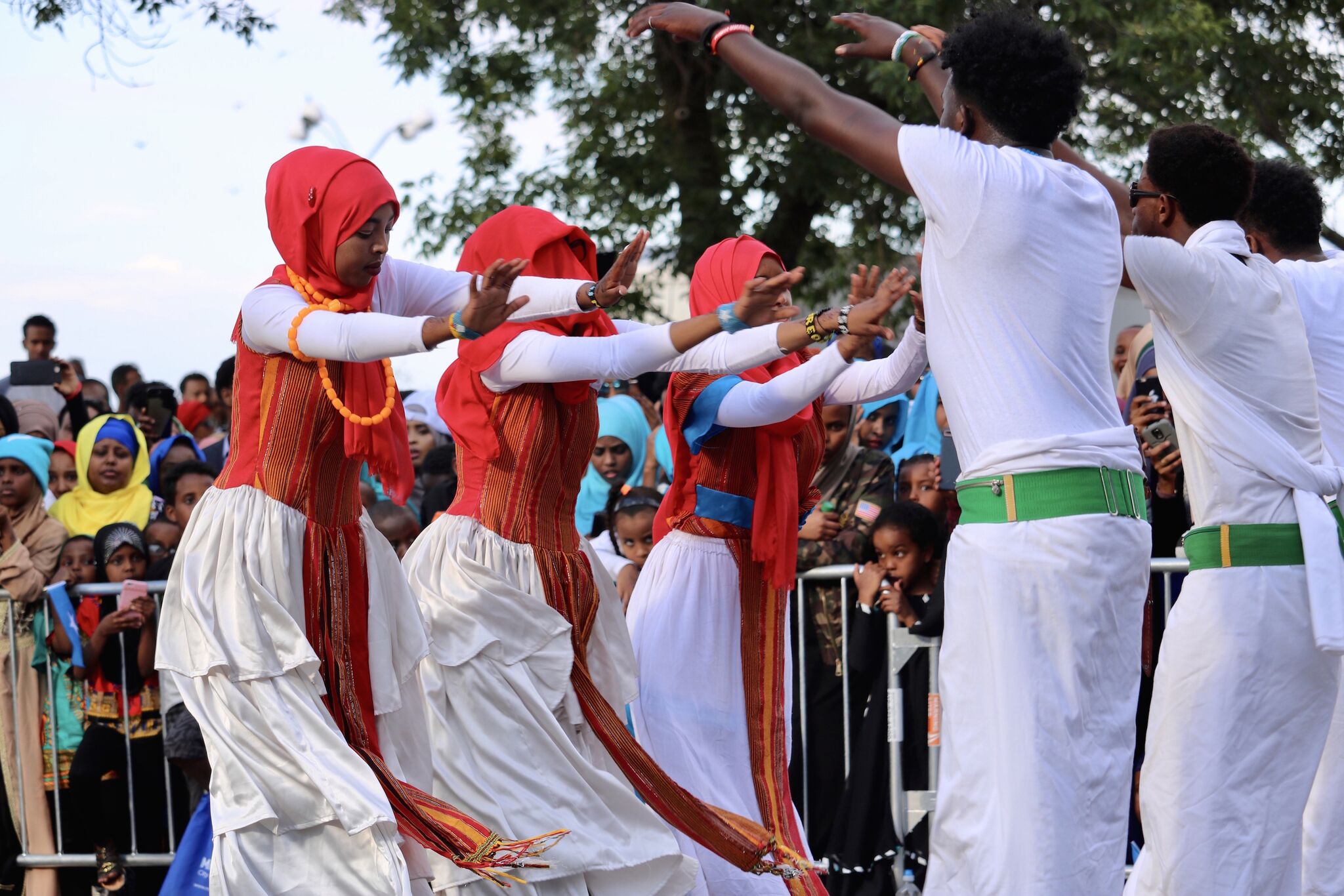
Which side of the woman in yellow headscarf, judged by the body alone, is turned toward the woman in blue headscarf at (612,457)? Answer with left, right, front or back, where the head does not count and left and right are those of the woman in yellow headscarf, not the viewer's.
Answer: left

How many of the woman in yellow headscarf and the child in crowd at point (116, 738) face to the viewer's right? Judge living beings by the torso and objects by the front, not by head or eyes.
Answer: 0

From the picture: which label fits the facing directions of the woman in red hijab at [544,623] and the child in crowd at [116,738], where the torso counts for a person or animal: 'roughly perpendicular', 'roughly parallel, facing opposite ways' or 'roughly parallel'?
roughly perpendicular

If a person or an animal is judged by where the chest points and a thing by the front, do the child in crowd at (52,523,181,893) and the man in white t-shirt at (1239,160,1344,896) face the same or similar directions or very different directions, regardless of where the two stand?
very different directions

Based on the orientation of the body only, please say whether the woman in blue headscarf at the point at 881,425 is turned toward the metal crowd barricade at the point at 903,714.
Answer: yes

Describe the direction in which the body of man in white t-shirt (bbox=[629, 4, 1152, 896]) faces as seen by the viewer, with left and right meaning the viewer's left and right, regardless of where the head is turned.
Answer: facing away from the viewer and to the left of the viewer

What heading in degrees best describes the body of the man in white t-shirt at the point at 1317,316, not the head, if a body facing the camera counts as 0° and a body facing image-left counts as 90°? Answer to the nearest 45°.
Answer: approximately 135°

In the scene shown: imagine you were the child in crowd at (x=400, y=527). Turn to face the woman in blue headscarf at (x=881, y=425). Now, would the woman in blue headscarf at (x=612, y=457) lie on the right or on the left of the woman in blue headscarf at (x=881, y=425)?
left
